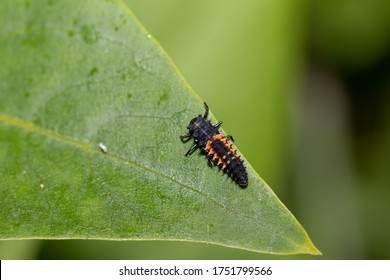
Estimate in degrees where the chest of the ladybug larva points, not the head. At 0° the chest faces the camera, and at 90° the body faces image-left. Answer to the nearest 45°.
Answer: approximately 135°
